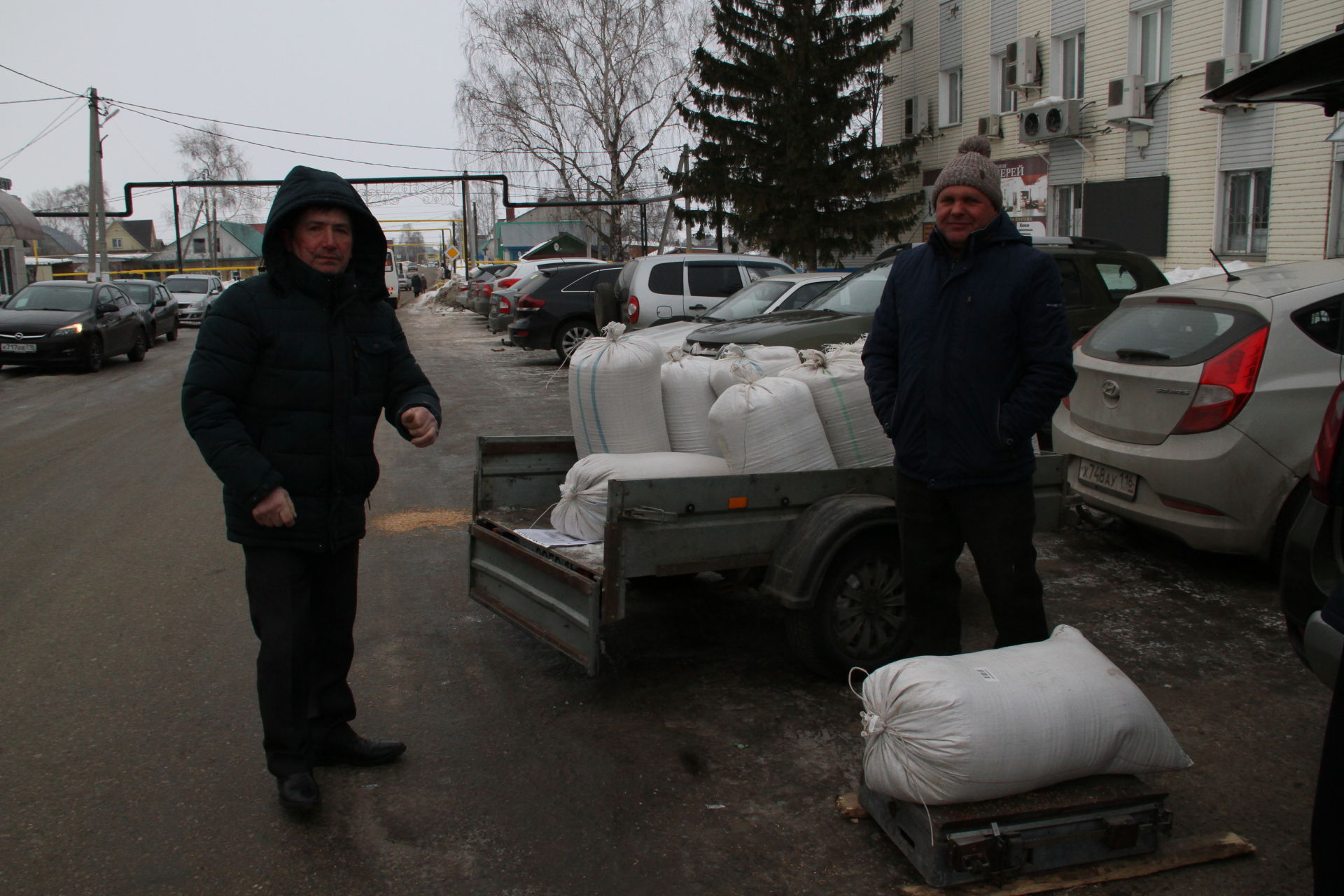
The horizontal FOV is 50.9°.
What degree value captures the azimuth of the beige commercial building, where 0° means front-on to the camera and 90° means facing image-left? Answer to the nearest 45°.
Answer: approximately 45°

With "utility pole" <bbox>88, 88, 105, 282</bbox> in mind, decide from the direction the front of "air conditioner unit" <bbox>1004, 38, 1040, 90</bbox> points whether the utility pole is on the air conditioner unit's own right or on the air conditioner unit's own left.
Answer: on the air conditioner unit's own right

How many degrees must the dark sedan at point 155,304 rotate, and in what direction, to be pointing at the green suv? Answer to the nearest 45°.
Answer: approximately 45° to its left

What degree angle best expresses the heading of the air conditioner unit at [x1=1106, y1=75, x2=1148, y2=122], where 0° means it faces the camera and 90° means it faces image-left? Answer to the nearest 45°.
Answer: approximately 45°

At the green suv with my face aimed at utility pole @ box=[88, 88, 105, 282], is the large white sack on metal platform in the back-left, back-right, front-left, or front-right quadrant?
back-left

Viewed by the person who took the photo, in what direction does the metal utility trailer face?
facing away from the viewer and to the right of the viewer

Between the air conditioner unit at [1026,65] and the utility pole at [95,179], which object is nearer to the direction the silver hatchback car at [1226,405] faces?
the air conditioner unit

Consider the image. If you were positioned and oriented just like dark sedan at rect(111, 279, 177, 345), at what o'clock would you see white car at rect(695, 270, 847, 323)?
The white car is roughly at 10 o'clock from the dark sedan.

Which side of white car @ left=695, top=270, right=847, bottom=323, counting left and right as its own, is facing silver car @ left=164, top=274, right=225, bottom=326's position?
right

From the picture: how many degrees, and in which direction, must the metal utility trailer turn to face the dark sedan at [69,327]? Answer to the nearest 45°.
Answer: approximately 90° to its left

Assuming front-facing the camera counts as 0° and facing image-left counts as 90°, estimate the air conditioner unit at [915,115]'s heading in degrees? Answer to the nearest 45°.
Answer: approximately 45°
